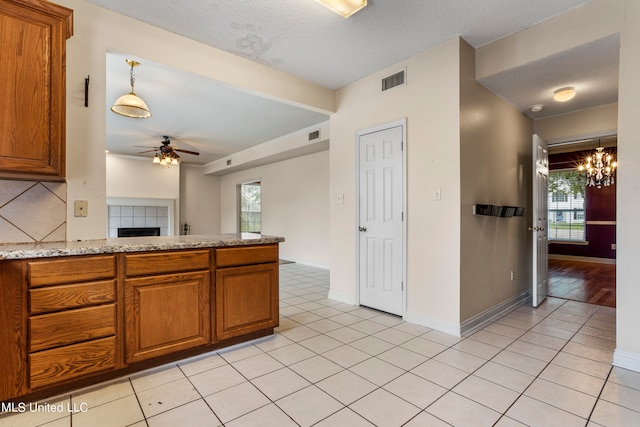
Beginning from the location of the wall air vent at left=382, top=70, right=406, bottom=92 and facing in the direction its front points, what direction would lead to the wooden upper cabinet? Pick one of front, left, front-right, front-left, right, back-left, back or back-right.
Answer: front

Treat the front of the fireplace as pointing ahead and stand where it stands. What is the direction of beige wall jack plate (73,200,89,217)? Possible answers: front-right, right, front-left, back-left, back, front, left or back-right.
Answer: front

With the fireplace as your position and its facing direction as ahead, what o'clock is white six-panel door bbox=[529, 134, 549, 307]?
The white six-panel door is roughly at 11 o'clock from the fireplace.

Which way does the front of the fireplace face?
toward the camera

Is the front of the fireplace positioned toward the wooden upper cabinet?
yes

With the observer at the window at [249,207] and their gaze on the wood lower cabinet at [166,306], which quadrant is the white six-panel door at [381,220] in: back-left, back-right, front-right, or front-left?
front-left

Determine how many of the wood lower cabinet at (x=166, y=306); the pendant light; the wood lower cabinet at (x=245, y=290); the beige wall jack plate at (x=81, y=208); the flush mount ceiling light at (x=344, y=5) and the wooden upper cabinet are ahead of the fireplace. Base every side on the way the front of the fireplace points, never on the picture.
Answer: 6

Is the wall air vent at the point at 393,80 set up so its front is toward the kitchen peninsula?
yes

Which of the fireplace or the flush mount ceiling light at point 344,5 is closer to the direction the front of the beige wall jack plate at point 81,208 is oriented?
the flush mount ceiling light

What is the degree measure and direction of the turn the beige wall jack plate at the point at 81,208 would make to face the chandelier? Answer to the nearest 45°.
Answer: approximately 90° to its left

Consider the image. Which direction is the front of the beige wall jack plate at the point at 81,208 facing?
toward the camera

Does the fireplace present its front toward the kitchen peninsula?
yes

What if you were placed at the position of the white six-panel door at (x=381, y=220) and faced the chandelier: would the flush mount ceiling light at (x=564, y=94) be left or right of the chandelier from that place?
right

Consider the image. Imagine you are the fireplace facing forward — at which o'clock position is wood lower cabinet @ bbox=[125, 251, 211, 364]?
The wood lower cabinet is roughly at 12 o'clock from the fireplace.

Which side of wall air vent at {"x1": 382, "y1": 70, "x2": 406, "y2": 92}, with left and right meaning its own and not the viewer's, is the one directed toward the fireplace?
right

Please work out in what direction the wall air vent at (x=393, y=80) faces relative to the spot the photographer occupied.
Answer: facing the viewer and to the left of the viewer

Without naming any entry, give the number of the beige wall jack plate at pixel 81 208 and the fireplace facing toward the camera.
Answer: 2

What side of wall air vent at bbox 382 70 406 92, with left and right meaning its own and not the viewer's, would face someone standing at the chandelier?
back
